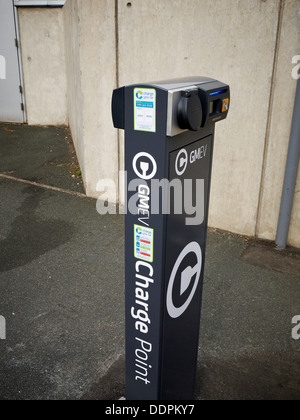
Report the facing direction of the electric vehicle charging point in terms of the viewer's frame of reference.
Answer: facing the viewer and to the right of the viewer
